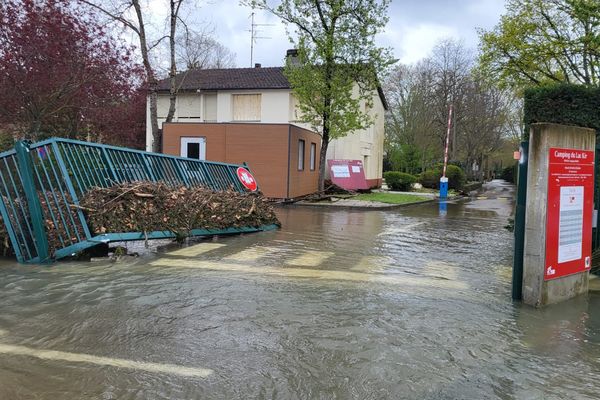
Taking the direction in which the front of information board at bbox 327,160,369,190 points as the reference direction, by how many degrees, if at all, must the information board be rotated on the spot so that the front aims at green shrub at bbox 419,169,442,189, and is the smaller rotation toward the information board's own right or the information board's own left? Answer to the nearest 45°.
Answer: approximately 135° to the information board's own left

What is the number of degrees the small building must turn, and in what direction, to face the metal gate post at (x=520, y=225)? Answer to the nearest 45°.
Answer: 0° — it already faces it

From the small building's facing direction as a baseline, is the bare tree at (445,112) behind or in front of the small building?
behind

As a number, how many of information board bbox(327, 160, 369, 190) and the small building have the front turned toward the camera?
2

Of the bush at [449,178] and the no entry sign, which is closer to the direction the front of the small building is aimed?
the no entry sign

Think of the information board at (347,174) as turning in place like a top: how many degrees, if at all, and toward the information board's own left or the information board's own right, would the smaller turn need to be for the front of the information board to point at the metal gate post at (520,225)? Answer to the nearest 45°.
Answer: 0° — it already faces it

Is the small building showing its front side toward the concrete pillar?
yes

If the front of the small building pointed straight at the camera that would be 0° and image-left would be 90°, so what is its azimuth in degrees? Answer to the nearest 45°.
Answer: approximately 0°

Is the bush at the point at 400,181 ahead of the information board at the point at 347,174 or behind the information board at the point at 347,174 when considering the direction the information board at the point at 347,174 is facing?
behind

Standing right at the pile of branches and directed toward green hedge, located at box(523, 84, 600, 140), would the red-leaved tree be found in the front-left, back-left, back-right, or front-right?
back-left

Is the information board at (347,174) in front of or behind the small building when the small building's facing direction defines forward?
behind
